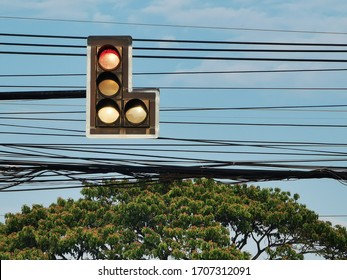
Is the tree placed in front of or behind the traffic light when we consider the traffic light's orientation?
behind

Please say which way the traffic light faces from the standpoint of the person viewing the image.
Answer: facing the viewer
